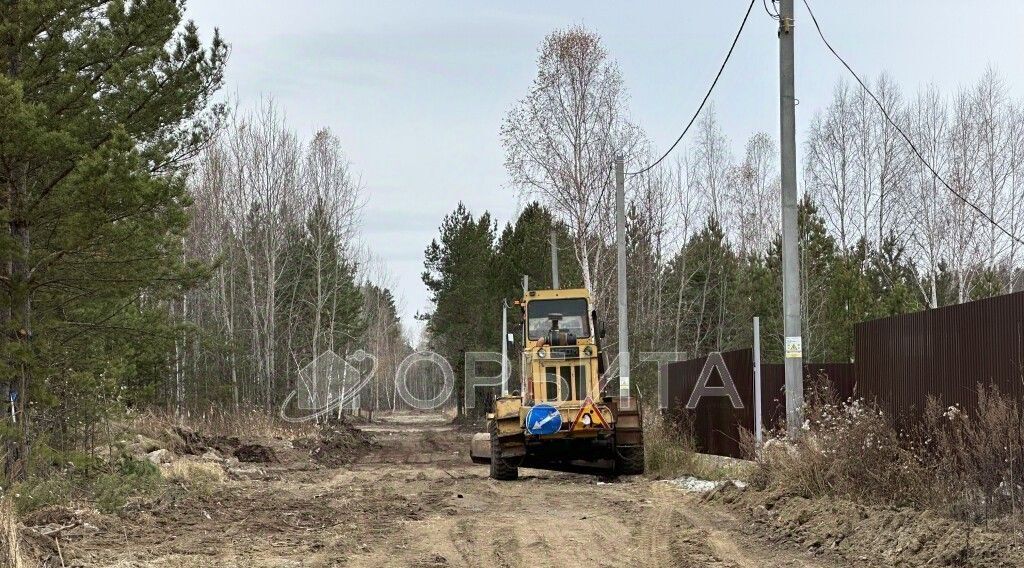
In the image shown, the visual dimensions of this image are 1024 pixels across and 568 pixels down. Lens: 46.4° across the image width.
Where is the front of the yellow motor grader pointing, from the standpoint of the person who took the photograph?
facing away from the viewer

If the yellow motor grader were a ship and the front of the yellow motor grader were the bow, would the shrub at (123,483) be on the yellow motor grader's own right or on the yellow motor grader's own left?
on the yellow motor grader's own left

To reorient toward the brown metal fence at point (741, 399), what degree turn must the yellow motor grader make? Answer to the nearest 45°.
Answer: approximately 90° to its right

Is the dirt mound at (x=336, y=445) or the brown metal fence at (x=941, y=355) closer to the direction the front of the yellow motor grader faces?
the dirt mound

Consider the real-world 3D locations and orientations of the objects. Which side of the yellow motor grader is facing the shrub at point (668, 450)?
right

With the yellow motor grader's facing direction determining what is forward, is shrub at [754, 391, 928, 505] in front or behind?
behind

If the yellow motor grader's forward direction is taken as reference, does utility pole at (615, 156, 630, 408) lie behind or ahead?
ahead

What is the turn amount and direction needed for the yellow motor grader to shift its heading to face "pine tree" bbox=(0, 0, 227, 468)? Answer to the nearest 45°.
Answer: approximately 135° to its left

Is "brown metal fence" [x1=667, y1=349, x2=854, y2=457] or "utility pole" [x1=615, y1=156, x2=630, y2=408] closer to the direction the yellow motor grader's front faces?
the utility pole

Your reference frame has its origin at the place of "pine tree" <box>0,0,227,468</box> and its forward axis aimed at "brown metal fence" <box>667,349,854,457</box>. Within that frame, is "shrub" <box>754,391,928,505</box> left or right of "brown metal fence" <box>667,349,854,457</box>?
right

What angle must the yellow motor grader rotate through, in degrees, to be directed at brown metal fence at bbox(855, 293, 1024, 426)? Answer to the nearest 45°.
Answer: approximately 135° to its right
